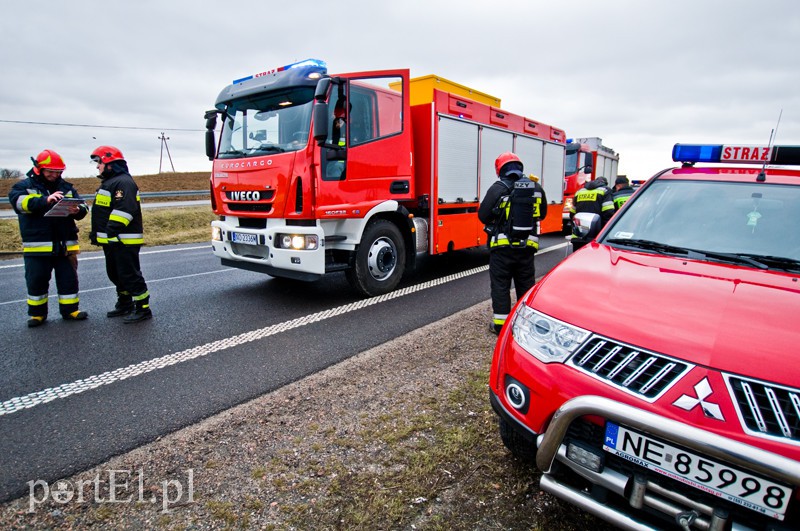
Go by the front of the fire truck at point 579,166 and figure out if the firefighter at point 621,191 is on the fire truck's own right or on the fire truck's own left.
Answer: on the fire truck's own left

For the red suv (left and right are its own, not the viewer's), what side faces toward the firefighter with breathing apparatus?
right

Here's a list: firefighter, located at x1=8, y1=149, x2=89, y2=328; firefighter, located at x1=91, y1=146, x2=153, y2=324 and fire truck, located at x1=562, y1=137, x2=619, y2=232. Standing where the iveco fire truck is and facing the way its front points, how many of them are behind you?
1

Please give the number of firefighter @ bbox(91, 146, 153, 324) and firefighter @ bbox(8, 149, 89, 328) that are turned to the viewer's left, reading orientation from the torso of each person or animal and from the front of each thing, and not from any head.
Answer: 1

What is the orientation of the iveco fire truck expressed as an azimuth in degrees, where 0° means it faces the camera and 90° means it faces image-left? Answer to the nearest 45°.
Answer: approximately 45°

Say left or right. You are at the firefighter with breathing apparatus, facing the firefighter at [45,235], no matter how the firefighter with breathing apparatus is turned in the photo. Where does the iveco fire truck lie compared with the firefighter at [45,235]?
right

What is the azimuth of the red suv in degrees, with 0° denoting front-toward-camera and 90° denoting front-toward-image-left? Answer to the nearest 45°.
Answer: approximately 45°

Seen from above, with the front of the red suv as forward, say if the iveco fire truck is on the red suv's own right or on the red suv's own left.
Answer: on the red suv's own right

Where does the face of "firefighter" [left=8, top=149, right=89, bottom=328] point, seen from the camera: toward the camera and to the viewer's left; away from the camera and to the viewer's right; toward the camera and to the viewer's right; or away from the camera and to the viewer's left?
toward the camera and to the viewer's right

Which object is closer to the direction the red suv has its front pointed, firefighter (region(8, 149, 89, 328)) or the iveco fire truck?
the firefighter

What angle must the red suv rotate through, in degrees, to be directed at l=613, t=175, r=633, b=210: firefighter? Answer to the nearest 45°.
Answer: approximately 135° to its right

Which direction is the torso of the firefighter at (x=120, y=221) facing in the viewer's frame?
to the viewer's left
